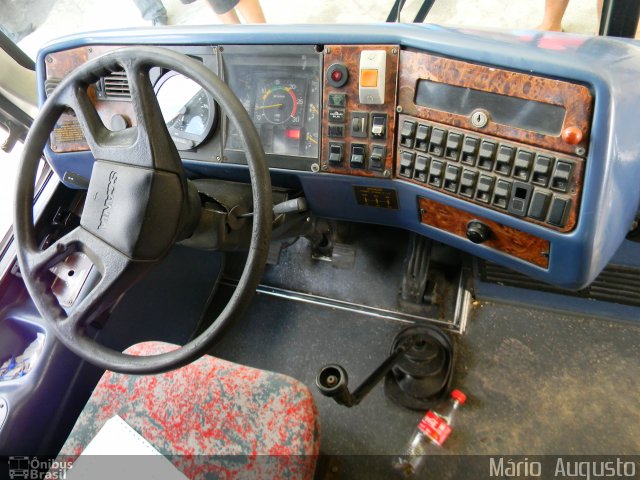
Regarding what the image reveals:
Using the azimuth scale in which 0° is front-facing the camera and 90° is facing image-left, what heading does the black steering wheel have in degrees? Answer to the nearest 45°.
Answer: approximately 45°
